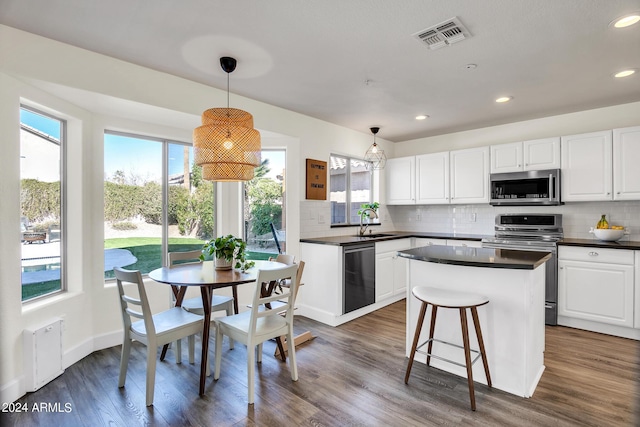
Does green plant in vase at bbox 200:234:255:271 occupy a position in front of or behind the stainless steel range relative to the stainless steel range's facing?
in front

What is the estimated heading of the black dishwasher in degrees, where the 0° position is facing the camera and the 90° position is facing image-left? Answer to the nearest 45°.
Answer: approximately 315°

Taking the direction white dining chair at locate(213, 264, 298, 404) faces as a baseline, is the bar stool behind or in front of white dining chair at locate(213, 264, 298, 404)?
behind

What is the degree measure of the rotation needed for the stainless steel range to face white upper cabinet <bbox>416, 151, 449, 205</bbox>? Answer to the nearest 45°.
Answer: approximately 90° to its right

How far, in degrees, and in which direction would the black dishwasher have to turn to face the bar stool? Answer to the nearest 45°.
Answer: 0° — it already faces it

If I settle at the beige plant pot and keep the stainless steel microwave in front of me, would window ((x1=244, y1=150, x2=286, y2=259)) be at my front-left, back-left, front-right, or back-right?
front-left

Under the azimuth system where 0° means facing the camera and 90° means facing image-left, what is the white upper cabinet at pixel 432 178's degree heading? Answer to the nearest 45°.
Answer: approximately 0°

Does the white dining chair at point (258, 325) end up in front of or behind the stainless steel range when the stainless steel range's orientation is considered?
in front

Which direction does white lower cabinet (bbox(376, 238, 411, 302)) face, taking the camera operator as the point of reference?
facing the viewer and to the right of the viewer

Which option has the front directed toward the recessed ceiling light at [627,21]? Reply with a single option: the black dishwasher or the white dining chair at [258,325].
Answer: the black dishwasher

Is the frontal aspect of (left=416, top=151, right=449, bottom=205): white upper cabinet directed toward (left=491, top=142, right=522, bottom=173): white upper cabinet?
no

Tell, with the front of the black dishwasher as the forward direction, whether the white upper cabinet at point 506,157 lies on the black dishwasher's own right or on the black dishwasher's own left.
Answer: on the black dishwasher's own left

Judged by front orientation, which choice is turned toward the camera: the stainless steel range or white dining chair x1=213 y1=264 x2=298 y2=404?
the stainless steel range

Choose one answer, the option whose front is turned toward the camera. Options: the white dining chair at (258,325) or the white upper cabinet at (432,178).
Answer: the white upper cabinet

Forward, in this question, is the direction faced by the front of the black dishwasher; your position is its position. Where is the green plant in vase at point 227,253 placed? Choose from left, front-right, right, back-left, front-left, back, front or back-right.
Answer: right

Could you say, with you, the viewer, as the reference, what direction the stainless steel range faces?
facing the viewer

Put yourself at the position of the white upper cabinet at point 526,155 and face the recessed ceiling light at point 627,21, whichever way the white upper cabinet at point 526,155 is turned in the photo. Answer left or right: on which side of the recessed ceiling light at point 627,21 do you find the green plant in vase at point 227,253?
right
